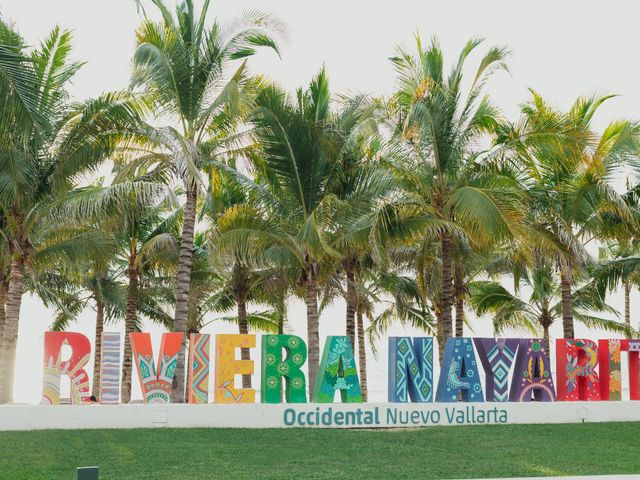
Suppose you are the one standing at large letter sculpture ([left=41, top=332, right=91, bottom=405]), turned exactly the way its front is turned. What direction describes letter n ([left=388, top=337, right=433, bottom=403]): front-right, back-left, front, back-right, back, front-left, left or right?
left

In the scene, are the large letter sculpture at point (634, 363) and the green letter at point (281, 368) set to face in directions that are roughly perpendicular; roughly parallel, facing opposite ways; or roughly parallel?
roughly parallel

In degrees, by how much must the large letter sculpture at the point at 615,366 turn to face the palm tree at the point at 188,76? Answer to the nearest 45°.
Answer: approximately 45° to its right

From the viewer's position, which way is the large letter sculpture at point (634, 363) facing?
facing the viewer

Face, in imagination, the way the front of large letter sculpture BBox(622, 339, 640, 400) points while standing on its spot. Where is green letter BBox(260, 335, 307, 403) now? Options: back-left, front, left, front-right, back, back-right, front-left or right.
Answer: front-right

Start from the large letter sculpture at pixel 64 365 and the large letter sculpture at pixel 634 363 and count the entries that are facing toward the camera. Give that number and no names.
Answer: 2

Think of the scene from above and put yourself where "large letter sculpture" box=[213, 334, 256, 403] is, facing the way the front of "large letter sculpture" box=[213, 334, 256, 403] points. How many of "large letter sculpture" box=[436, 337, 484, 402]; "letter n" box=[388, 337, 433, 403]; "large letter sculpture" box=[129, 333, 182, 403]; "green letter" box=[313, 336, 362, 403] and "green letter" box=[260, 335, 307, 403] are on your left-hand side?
4

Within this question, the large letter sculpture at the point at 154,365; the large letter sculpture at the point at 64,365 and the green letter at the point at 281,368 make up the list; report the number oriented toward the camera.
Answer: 3

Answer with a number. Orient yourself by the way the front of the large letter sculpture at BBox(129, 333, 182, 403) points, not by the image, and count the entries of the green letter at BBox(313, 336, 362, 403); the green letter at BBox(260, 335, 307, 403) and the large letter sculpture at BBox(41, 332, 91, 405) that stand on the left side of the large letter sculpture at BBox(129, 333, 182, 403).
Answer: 2

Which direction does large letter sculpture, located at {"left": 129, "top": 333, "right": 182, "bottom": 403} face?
toward the camera

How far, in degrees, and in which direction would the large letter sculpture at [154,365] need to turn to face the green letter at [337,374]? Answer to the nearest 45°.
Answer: approximately 90° to its left

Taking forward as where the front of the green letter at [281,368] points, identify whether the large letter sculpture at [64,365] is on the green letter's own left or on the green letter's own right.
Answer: on the green letter's own right

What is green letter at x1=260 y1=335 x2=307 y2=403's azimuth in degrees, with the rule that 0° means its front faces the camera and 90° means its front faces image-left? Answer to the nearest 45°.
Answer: approximately 0°

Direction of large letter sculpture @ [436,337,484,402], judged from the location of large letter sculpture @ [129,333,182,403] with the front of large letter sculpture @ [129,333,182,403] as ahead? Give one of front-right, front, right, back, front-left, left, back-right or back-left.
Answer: left

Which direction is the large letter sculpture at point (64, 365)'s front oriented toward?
toward the camera

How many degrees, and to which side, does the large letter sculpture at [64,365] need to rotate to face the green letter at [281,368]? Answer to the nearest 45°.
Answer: approximately 90° to its left
